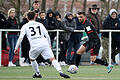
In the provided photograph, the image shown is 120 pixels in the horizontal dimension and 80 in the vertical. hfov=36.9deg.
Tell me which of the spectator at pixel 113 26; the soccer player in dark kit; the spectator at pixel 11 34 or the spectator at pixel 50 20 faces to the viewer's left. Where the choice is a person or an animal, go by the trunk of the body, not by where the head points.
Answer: the soccer player in dark kit

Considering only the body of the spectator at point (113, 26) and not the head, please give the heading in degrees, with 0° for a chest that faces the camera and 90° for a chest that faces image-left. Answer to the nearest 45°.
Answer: approximately 315°

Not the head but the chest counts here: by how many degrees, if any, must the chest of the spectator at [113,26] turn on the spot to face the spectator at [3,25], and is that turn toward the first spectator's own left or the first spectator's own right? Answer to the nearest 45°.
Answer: approximately 135° to the first spectator's own right

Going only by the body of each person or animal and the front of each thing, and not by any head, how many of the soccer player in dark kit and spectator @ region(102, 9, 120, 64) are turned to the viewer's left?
1

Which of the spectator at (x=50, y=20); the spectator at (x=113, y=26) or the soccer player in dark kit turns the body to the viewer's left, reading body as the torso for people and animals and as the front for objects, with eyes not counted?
the soccer player in dark kit

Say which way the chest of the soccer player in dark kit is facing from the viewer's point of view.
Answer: to the viewer's left

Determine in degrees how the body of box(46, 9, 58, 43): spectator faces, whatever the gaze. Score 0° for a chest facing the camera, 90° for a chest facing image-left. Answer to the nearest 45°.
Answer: approximately 0°

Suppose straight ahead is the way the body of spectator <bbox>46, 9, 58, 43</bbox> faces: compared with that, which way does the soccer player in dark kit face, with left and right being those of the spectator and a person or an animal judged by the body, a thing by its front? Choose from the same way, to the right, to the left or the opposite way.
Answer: to the right
